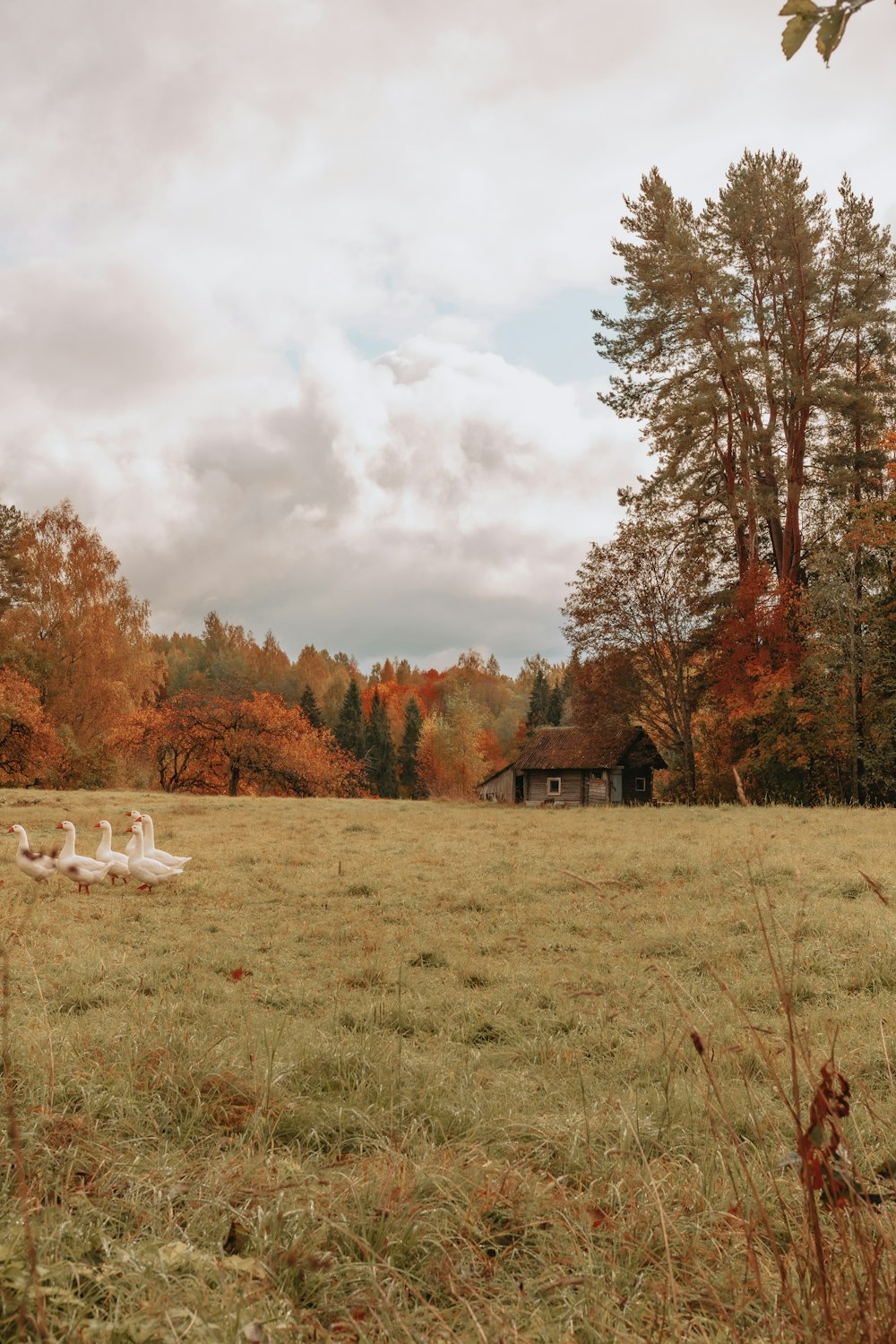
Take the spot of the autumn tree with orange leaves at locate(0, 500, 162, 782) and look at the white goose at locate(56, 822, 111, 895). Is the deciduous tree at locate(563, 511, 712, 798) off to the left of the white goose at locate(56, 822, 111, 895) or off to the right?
left

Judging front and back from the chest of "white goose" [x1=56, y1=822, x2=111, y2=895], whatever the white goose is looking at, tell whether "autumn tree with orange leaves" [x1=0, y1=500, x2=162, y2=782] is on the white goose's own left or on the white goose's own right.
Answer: on the white goose's own right

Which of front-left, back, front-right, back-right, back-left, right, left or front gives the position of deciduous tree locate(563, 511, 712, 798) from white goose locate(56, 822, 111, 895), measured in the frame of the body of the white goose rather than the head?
back-right

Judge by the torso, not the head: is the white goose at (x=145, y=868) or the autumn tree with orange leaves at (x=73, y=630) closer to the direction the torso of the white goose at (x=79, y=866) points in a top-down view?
the autumn tree with orange leaves

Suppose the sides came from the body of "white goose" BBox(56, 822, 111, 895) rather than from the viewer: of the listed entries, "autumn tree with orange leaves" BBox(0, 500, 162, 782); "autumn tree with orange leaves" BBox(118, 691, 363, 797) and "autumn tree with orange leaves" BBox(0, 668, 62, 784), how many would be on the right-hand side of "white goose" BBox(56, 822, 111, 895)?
3

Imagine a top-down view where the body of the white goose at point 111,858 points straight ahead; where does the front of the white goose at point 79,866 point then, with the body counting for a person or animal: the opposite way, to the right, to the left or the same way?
the same way

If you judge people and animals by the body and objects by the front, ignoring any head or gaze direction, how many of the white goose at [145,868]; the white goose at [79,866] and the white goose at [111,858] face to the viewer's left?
3

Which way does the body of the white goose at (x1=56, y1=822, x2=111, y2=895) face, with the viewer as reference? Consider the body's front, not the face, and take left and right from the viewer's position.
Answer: facing to the left of the viewer

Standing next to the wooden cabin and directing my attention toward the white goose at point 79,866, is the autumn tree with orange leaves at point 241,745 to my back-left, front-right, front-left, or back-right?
front-right

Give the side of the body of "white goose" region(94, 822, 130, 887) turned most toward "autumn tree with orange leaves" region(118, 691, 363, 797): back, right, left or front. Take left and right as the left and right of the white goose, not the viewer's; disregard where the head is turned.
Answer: right

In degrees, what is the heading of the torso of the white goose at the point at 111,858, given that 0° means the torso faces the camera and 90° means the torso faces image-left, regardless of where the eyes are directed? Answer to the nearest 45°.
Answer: approximately 90°

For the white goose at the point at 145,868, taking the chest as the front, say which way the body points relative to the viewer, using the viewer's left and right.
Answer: facing to the left of the viewer

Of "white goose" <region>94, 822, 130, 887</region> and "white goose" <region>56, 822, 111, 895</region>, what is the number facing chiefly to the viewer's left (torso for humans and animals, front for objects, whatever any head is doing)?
2
